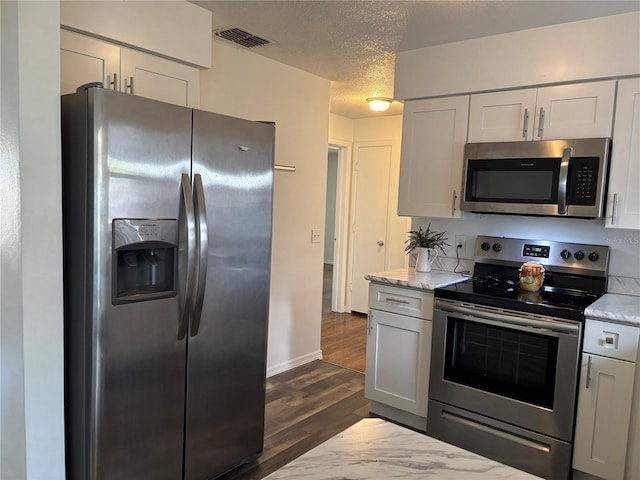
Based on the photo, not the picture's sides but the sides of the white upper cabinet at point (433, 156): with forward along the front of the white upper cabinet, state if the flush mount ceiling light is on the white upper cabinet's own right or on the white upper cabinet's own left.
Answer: on the white upper cabinet's own right

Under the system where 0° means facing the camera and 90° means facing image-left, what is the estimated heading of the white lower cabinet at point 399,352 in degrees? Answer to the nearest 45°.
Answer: approximately 45°

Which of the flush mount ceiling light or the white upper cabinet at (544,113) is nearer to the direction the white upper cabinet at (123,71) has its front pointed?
the white upper cabinet

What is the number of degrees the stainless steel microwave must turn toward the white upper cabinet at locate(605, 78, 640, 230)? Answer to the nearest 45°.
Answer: approximately 135° to its left
